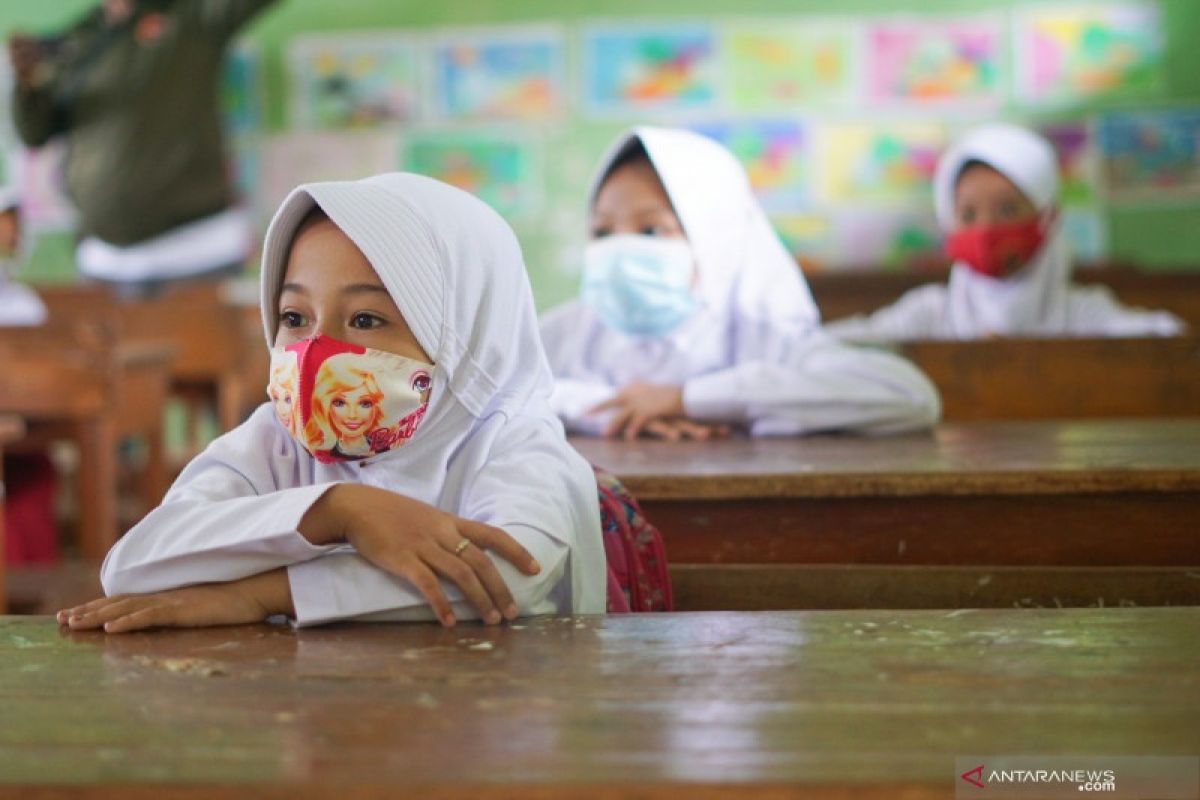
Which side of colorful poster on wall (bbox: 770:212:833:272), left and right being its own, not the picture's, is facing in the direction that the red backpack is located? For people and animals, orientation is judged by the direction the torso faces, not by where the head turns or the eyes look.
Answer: front

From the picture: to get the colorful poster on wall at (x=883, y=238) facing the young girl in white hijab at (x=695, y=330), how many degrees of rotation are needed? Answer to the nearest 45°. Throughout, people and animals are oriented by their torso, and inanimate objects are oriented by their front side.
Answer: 0° — it already faces them

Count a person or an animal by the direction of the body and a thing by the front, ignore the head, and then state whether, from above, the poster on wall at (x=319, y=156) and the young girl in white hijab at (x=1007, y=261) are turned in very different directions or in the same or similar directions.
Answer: same or similar directions

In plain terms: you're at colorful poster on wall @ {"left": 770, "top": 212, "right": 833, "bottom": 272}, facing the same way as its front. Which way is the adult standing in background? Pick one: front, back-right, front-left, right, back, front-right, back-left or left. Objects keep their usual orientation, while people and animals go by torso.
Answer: right

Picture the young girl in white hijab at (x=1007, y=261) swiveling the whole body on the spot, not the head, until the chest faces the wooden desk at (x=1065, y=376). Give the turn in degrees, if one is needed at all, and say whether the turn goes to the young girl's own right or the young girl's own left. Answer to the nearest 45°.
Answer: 0° — they already face it

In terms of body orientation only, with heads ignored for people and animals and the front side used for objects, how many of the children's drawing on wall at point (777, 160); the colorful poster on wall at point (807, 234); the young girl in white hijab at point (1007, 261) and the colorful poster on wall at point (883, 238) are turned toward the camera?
4

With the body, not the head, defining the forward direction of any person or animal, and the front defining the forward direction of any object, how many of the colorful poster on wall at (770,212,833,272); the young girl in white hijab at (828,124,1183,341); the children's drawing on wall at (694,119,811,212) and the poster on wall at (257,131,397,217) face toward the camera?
4

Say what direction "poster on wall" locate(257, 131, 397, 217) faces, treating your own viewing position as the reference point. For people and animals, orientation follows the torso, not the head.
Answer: facing the viewer

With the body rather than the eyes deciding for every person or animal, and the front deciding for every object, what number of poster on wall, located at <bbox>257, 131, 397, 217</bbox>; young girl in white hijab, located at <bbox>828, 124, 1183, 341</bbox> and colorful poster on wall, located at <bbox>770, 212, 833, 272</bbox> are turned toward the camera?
3

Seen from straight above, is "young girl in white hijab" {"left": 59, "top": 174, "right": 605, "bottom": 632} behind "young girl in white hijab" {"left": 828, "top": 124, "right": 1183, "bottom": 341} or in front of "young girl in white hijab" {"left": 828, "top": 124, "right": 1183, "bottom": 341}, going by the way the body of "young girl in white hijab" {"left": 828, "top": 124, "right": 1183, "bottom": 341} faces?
in front

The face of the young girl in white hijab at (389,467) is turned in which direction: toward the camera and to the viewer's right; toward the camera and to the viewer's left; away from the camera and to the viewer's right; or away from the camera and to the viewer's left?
toward the camera and to the viewer's left

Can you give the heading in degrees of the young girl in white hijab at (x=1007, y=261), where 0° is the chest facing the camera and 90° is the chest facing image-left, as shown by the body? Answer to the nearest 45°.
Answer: approximately 0°

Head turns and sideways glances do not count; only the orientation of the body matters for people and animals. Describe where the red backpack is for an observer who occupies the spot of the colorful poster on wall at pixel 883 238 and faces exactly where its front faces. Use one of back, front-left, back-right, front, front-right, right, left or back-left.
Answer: front

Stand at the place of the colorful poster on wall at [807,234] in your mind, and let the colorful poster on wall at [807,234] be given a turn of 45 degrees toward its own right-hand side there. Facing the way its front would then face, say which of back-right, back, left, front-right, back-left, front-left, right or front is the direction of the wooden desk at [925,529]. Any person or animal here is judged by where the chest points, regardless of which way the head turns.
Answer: front-left

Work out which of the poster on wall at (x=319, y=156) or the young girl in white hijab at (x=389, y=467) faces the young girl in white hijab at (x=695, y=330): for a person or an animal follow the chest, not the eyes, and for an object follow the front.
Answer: the poster on wall

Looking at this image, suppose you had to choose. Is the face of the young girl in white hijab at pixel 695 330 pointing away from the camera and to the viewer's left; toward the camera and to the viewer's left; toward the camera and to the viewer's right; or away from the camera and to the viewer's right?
toward the camera and to the viewer's left

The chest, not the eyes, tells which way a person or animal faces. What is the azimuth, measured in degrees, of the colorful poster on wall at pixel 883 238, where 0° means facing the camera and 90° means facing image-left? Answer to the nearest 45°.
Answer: approximately 0°

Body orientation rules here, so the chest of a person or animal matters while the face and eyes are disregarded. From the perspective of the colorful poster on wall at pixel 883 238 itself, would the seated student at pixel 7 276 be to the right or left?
on its right

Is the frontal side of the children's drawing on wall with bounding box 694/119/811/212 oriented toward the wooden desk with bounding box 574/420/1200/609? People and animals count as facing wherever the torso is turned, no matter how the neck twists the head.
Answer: yes

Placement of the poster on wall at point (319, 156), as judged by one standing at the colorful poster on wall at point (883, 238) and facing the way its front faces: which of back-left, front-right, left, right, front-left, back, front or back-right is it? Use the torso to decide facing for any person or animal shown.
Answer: right

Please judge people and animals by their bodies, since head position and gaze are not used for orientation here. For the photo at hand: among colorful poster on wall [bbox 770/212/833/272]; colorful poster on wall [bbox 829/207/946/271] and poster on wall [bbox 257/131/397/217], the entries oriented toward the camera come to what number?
3

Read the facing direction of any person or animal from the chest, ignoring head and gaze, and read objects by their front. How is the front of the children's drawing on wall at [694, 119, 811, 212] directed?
toward the camera
